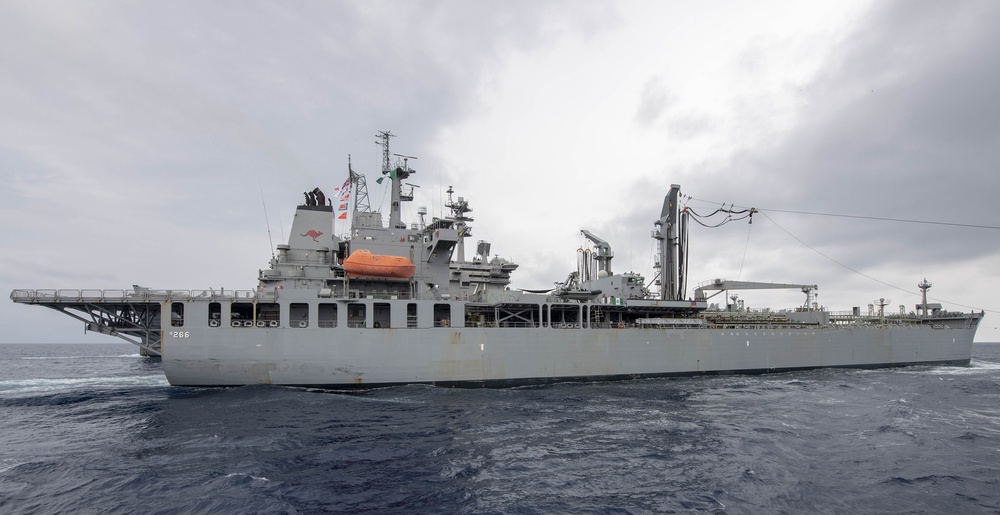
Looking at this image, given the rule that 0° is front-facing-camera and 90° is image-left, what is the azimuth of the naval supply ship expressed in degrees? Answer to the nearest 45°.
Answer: approximately 270°
